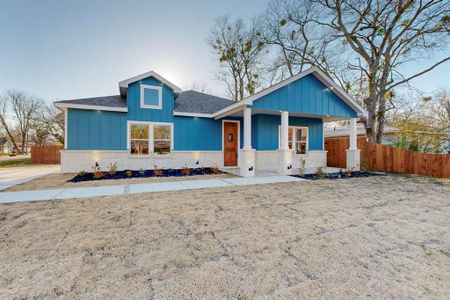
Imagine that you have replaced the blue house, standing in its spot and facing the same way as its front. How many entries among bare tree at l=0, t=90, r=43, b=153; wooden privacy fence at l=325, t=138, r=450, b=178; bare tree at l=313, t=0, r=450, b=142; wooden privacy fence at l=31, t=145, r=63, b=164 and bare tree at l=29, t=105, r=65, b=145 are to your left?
2

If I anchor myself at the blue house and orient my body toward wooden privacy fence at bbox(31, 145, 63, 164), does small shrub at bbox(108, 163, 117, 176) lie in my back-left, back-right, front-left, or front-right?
front-left

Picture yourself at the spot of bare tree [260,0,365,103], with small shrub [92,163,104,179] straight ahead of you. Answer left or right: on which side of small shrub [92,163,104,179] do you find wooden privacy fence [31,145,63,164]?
right

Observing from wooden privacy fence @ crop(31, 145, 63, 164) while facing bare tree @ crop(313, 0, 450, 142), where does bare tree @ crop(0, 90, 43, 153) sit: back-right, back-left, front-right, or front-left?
back-left

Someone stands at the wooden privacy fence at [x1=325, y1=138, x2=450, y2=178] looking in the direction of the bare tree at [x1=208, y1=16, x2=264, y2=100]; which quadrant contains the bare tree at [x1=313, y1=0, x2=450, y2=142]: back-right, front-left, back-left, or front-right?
front-right

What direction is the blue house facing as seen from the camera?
toward the camera

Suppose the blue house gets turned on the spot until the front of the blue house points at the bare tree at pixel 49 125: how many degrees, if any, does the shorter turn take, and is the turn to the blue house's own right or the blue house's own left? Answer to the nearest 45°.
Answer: approximately 135° to the blue house's own right

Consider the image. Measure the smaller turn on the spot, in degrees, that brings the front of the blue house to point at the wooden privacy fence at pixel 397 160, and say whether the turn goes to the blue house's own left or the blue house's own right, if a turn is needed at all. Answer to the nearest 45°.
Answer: approximately 90° to the blue house's own left

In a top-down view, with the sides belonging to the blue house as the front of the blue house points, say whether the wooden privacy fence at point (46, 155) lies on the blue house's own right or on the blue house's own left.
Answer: on the blue house's own right

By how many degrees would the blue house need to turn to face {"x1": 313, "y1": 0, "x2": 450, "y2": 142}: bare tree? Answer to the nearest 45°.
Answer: approximately 90° to its left

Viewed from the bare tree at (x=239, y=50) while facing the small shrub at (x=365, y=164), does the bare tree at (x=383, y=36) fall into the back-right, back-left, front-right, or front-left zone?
front-left

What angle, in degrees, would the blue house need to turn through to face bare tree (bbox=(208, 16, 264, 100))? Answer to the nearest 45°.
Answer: approximately 180°

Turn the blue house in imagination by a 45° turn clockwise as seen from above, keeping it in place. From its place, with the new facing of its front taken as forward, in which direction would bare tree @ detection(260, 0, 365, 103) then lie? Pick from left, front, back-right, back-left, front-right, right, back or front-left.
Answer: back

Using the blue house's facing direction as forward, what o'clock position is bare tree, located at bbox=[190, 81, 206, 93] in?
The bare tree is roughly at 6 o'clock from the blue house.
